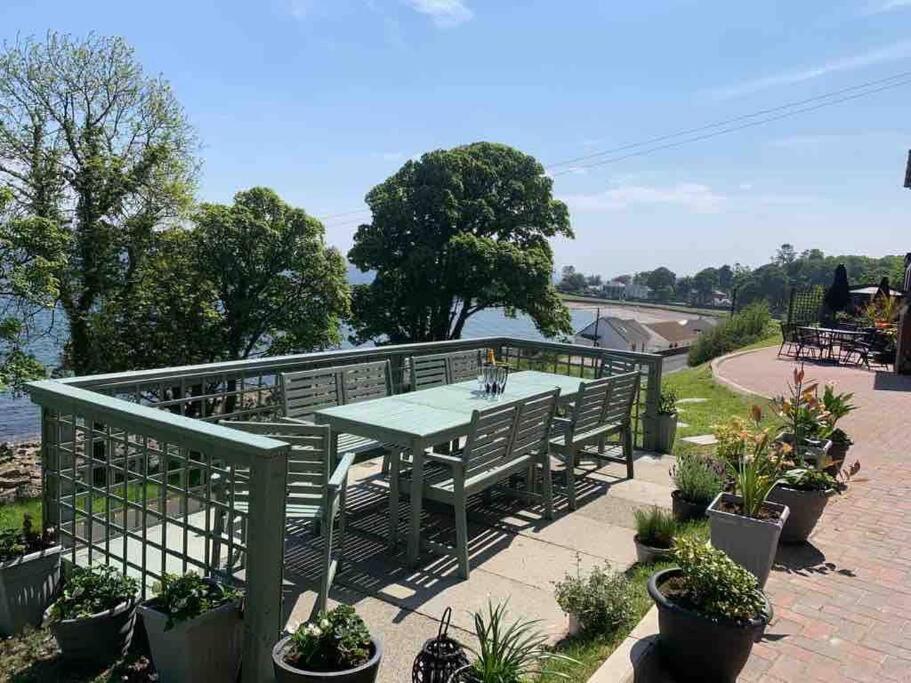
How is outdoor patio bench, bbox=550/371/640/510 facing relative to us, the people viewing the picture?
facing away from the viewer and to the left of the viewer

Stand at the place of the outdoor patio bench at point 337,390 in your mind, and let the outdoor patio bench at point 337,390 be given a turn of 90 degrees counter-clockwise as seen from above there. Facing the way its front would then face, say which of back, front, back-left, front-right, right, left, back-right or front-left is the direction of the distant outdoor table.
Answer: front

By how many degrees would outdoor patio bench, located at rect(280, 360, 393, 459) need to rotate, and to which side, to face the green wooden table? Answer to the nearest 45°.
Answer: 0° — it already faces it

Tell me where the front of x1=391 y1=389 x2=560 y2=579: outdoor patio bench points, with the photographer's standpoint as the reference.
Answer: facing away from the viewer and to the left of the viewer

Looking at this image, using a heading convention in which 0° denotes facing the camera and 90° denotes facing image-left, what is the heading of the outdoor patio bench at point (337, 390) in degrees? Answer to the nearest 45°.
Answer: approximately 315°

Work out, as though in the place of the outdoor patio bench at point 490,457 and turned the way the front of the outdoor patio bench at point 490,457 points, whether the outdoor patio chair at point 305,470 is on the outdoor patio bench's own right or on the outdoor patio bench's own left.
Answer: on the outdoor patio bench's own left

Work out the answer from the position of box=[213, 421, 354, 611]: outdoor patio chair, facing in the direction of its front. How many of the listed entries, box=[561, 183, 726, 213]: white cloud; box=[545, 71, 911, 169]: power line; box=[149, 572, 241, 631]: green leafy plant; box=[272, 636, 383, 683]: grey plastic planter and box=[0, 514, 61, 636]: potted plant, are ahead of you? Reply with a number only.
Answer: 2

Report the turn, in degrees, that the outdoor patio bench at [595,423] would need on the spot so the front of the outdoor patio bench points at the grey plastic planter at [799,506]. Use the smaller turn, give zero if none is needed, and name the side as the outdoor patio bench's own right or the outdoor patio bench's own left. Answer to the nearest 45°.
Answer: approximately 180°

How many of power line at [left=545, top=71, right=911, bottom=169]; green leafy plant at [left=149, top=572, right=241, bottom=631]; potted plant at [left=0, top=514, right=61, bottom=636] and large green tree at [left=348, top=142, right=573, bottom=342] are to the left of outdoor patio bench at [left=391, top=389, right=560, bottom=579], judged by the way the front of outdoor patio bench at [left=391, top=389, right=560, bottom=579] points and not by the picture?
2

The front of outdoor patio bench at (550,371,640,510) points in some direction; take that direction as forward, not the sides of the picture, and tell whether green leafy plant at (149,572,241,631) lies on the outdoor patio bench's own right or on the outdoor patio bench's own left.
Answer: on the outdoor patio bench's own left

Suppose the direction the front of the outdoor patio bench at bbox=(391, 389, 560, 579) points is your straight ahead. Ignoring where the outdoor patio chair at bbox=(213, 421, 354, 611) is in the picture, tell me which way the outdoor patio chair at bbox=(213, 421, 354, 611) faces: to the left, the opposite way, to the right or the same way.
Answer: to the right

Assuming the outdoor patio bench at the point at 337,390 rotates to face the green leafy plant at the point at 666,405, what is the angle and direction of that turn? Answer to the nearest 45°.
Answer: approximately 45° to its left
